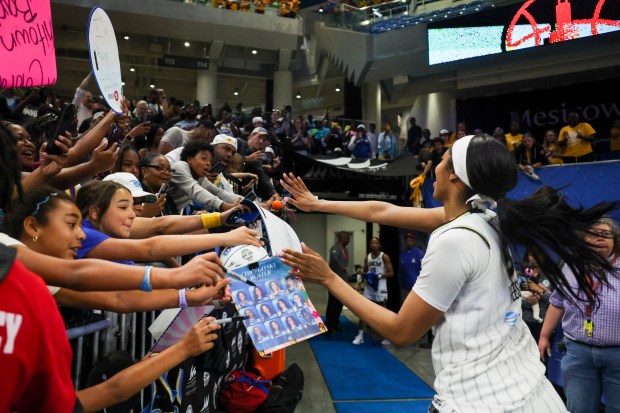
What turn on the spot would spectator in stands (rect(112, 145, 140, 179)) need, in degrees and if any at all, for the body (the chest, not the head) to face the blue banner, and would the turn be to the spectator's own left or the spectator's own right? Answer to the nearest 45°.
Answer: approximately 45° to the spectator's own left

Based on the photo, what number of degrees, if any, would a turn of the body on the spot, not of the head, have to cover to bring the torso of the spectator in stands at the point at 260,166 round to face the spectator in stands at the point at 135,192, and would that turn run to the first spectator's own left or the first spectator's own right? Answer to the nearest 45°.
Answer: approximately 45° to the first spectator's own right

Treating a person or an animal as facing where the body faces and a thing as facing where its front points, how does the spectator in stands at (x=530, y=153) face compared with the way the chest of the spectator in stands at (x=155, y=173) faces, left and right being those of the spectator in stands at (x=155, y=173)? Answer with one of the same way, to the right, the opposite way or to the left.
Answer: to the right

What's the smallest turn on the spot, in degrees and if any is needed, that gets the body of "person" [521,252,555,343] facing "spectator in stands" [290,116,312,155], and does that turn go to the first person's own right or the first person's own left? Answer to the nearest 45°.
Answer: approximately 90° to the first person's own right

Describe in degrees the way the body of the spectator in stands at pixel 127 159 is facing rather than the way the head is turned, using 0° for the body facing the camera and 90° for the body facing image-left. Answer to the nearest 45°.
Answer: approximately 315°

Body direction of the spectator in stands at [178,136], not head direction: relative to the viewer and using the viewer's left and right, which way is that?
facing to the right of the viewer

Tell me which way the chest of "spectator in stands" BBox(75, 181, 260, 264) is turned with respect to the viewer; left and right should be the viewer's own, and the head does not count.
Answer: facing to the right of the viewer

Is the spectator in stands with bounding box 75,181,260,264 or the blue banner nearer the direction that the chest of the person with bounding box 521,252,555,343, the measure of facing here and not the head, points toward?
the spectator in stands

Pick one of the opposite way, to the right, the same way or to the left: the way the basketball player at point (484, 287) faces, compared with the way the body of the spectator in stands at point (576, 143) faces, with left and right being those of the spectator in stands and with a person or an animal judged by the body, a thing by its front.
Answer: to the right

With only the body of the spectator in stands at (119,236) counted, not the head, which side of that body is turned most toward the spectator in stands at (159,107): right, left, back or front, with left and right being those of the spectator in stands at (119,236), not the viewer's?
left
